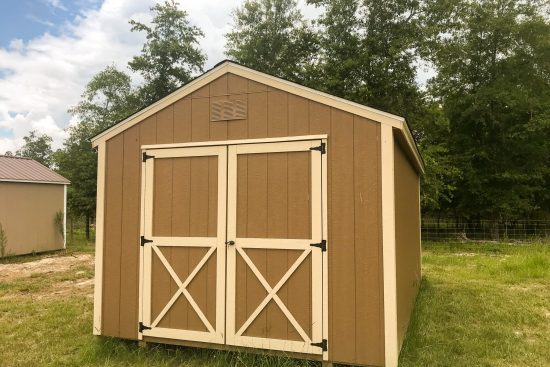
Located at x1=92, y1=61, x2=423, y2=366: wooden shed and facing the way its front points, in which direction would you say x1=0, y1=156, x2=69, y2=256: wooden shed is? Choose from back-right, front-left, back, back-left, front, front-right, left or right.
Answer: back-right

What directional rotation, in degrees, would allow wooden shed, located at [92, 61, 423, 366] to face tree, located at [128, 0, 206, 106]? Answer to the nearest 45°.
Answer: approximately 180°

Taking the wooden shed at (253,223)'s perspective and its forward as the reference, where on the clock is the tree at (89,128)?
The tree is roughly at 5 o'clock from the wooden shed.

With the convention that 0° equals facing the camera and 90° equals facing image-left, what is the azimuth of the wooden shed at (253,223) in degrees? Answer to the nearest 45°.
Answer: approximately 0°

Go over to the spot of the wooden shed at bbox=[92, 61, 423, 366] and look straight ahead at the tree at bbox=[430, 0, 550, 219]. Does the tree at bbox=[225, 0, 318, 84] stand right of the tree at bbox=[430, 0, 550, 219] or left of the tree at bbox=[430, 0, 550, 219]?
left

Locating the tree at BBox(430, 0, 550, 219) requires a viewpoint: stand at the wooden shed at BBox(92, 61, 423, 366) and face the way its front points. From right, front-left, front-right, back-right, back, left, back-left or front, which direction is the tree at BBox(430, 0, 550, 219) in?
back-left

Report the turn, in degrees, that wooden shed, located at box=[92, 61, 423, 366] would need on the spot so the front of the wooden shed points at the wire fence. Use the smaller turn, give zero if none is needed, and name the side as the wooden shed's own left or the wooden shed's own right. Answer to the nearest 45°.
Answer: approximately 135° to the wooden shed's own left

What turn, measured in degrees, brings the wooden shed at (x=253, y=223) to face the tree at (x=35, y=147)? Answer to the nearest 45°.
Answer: approximately 135° to its right

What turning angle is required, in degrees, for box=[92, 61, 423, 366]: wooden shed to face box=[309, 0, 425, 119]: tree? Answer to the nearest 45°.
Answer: approximately 180°

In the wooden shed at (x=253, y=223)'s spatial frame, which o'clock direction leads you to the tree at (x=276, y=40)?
The tree is roughly at 6 o'clock from the wooden shed.
